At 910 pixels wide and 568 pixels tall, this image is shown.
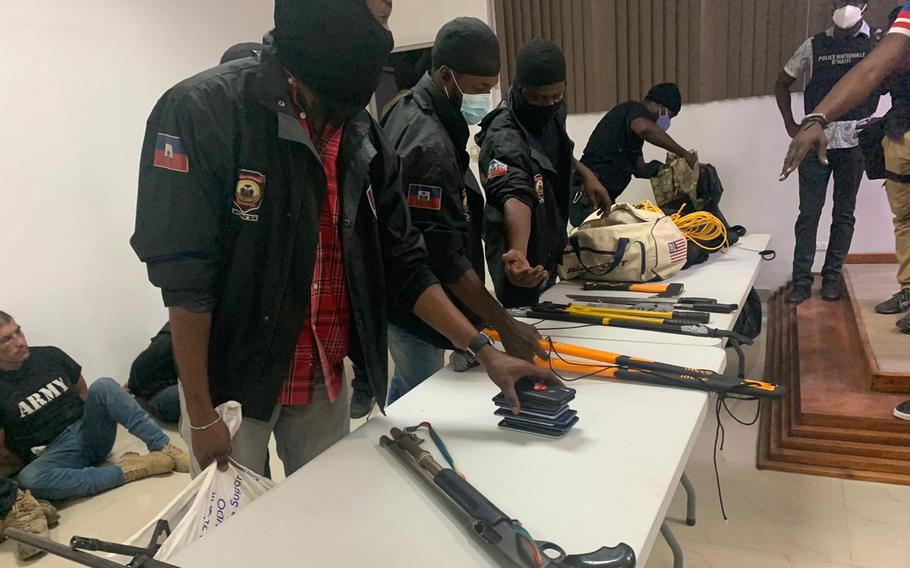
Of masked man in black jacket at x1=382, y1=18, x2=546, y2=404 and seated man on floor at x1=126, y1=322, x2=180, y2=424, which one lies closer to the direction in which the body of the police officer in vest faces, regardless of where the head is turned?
the masked man in black jacket

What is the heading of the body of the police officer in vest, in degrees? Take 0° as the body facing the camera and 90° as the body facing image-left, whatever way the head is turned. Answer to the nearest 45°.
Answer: approximately 0°

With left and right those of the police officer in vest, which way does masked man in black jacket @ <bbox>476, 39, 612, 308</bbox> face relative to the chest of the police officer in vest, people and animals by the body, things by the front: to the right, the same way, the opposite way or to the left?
to the left

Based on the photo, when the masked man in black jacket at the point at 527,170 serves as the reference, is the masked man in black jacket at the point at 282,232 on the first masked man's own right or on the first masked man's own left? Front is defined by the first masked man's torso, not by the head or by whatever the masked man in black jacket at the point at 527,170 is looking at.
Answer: on the first masked man's own right

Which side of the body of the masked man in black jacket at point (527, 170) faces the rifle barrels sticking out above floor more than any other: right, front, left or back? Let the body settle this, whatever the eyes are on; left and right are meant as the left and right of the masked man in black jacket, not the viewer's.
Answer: right

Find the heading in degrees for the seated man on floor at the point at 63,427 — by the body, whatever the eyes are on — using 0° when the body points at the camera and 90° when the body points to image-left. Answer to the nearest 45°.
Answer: approximately 315°
